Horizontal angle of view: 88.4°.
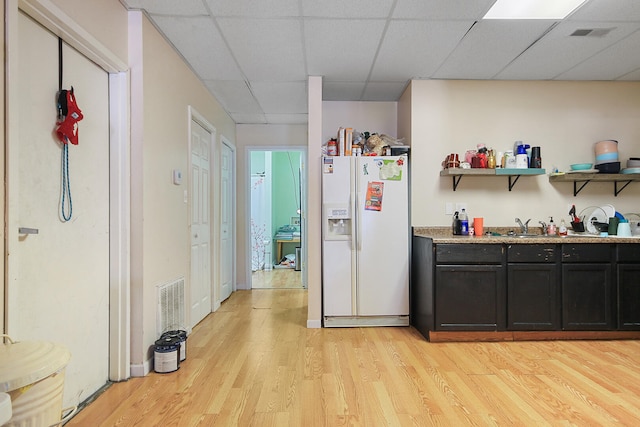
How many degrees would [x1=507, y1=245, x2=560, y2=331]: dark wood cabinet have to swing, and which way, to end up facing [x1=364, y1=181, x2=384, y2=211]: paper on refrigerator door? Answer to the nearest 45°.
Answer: approximately 90° to its right

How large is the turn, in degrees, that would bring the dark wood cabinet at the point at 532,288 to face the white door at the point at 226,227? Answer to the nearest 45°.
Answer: approximately 90° to its right

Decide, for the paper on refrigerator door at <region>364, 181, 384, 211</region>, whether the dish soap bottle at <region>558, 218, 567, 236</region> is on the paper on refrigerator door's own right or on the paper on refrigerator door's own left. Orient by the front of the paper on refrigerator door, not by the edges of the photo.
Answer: on the paper on refrigerator door's own left

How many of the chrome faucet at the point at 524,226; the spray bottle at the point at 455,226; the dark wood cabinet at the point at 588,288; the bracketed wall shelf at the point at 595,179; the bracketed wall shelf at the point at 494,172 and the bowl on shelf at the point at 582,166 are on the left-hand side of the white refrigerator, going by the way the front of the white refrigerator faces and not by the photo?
6

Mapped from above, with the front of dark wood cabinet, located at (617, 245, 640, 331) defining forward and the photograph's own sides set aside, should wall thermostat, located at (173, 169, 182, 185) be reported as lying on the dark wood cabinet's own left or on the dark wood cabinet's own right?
on the dark wood cabinet's own right

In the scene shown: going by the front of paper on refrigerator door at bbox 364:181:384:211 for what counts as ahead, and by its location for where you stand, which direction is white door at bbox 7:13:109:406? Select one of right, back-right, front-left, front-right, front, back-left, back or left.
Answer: front-right

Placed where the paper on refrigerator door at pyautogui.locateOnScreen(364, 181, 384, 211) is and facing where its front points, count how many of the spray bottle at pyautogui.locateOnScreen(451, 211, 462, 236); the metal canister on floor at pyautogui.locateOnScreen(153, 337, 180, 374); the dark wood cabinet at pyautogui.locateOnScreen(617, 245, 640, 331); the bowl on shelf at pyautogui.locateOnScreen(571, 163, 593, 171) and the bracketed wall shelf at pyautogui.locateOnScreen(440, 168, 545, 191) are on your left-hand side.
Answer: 4

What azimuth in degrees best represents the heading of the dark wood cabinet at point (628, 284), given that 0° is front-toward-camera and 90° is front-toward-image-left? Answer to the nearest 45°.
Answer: approximately 0°

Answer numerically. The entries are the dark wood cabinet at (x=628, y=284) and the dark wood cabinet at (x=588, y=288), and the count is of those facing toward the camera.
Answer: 2

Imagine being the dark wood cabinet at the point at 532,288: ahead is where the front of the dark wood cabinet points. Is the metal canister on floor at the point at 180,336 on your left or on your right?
on your right

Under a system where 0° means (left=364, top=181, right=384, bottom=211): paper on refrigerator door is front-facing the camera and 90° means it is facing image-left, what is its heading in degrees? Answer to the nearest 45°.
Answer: approximately 0°

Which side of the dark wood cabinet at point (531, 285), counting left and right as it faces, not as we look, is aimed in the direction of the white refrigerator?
right
